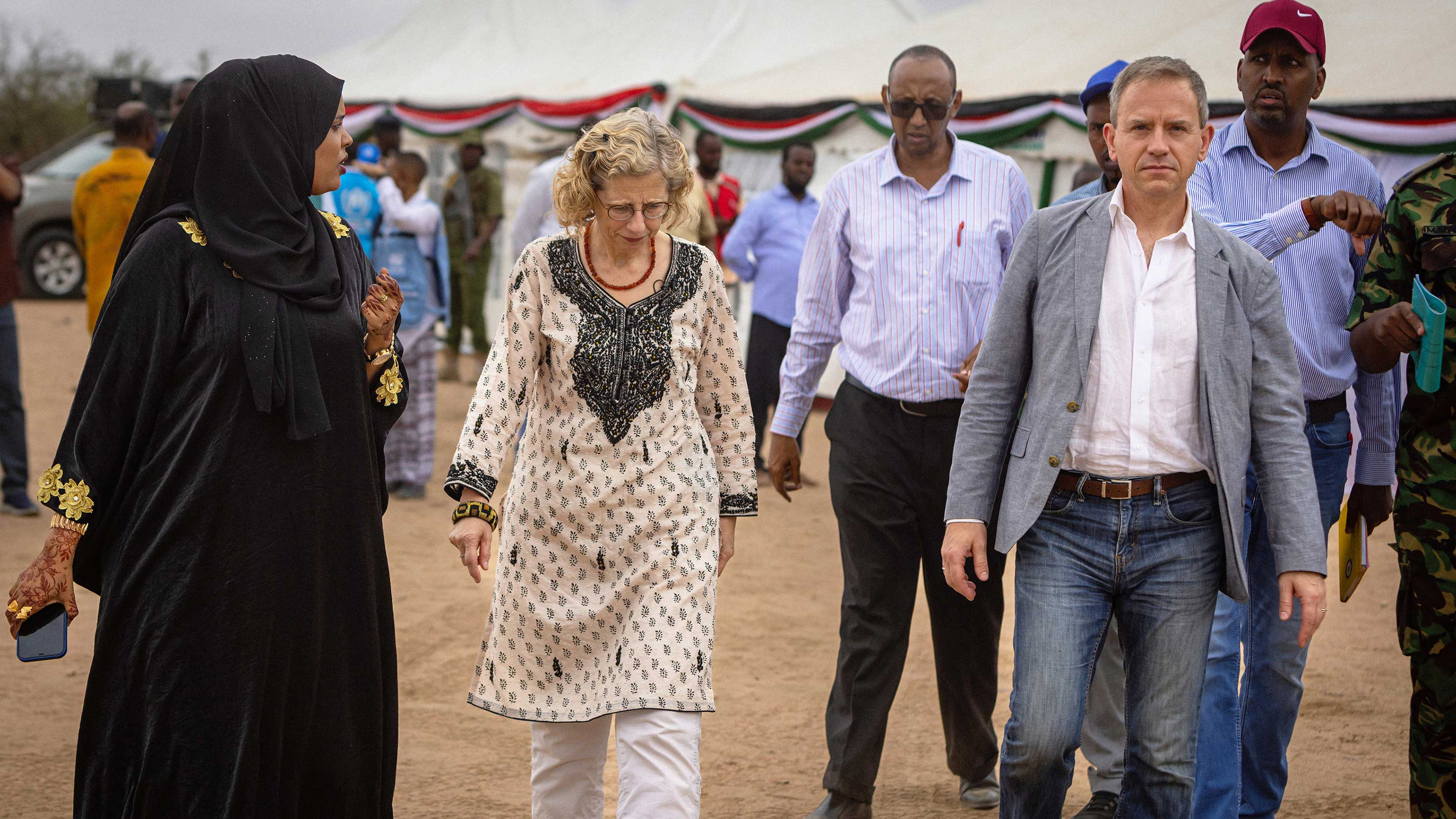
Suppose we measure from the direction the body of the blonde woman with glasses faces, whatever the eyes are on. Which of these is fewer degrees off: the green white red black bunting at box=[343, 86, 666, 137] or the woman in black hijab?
the woman in black hijab

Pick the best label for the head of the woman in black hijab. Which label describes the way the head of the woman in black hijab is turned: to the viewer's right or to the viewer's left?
to the viewer's right

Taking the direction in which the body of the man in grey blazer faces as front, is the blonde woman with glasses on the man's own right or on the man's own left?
on the man's own right

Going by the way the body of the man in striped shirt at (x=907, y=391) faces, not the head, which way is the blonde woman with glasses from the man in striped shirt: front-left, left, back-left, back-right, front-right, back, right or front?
front-right

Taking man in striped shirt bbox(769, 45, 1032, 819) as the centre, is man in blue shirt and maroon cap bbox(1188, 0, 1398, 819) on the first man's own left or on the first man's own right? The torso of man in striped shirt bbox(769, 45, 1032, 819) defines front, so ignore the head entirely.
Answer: on the first man's own left

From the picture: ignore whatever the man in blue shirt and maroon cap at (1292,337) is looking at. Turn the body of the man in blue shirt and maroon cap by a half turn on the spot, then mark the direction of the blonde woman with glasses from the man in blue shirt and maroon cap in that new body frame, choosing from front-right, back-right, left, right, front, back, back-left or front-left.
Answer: back-left

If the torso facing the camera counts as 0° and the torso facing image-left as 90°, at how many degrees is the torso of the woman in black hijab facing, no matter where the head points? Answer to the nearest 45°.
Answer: approximately 315°

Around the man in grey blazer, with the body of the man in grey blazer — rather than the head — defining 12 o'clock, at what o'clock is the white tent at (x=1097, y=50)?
The white tent is roughly at 6 o'clock from the man in grey blazer.
